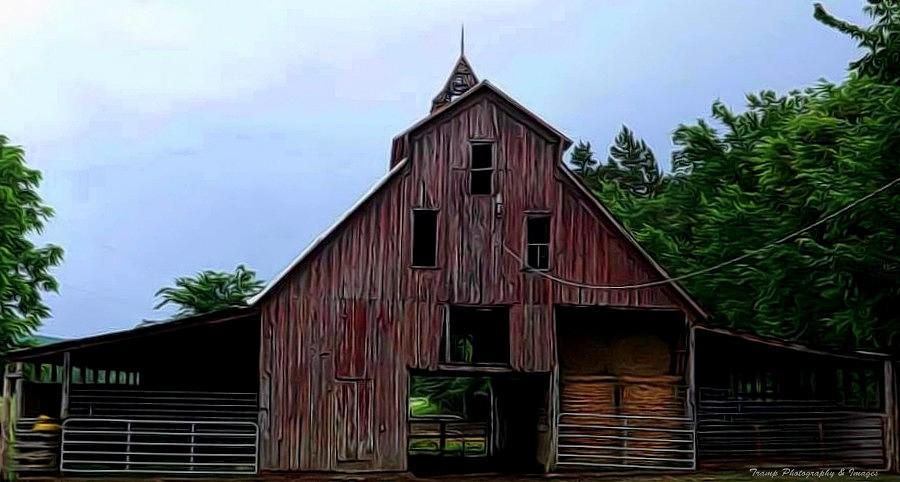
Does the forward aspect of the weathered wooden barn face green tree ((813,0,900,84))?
no

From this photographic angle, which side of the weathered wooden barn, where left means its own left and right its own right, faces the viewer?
front

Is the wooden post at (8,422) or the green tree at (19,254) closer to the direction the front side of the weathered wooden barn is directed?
the wooden post

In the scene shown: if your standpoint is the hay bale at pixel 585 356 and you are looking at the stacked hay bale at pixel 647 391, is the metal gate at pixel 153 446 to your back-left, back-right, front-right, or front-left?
back-right

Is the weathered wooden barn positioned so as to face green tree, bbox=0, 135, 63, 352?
no

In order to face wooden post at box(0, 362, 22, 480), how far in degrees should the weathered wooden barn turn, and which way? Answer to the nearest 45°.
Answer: approximately 90° to its right

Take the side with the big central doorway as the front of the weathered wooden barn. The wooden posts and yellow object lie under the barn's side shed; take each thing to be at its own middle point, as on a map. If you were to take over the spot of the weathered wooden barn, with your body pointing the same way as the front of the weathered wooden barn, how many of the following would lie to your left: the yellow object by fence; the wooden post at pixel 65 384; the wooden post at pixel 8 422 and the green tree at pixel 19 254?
0

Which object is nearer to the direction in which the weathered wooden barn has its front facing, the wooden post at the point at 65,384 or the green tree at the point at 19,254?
the wooden post

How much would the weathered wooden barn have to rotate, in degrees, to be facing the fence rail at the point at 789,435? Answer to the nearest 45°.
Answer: approximately 90° to its left

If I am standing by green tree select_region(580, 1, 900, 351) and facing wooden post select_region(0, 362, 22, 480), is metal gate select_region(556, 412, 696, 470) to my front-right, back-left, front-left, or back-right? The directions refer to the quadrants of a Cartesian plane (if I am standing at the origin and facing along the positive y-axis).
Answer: front-left

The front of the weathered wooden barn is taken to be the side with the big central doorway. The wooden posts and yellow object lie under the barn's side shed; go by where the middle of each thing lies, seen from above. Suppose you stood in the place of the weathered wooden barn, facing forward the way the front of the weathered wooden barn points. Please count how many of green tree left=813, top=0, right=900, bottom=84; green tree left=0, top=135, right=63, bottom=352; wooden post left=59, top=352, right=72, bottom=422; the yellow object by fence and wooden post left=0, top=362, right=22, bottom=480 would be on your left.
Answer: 1

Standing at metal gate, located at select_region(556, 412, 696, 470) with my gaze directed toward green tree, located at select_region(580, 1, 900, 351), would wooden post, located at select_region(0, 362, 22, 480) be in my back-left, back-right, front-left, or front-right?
back-left

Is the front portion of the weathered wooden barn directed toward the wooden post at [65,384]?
no
